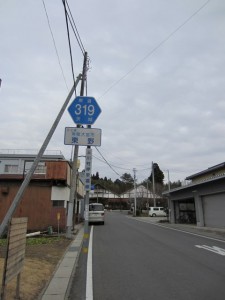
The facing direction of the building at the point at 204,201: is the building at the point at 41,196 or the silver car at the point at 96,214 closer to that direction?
the building

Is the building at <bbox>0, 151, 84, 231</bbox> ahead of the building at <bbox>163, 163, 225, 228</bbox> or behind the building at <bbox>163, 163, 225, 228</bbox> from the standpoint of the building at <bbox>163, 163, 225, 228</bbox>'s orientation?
ahead

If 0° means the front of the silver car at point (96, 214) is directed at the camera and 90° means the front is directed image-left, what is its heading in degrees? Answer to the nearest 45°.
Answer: approximately 180°

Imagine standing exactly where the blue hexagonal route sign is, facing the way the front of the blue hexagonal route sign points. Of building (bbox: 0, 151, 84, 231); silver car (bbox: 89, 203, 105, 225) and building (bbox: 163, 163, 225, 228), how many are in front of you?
0

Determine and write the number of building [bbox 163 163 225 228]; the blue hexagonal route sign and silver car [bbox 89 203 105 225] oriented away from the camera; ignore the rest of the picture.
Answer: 1

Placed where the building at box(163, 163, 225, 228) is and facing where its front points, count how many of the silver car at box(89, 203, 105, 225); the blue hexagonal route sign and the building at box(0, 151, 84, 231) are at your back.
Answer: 0

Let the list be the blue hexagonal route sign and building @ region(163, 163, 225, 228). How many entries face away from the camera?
0

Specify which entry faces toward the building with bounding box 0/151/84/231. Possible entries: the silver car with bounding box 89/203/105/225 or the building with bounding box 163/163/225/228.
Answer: the building with bounding box 163/163/225/228

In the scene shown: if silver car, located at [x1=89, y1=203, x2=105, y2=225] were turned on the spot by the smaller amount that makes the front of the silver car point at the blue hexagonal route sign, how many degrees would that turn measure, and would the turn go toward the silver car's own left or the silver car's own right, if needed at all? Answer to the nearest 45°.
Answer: approximately 180°

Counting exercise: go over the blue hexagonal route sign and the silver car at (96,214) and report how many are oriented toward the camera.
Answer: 1

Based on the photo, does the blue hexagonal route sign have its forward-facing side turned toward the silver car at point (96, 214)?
no

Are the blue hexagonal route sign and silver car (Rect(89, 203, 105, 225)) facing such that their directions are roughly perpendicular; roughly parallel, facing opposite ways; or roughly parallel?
roughly parallel, facing opposite ways

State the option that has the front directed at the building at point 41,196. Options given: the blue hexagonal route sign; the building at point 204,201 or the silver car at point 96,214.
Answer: the building at point 204,201

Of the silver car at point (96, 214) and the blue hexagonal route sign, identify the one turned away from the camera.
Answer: the silver car

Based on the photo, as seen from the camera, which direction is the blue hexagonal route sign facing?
toward the camera

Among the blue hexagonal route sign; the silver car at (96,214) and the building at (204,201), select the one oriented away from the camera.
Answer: the silver car

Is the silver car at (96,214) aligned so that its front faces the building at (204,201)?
no

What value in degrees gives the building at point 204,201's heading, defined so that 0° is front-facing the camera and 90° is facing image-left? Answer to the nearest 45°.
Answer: approximately 45°
